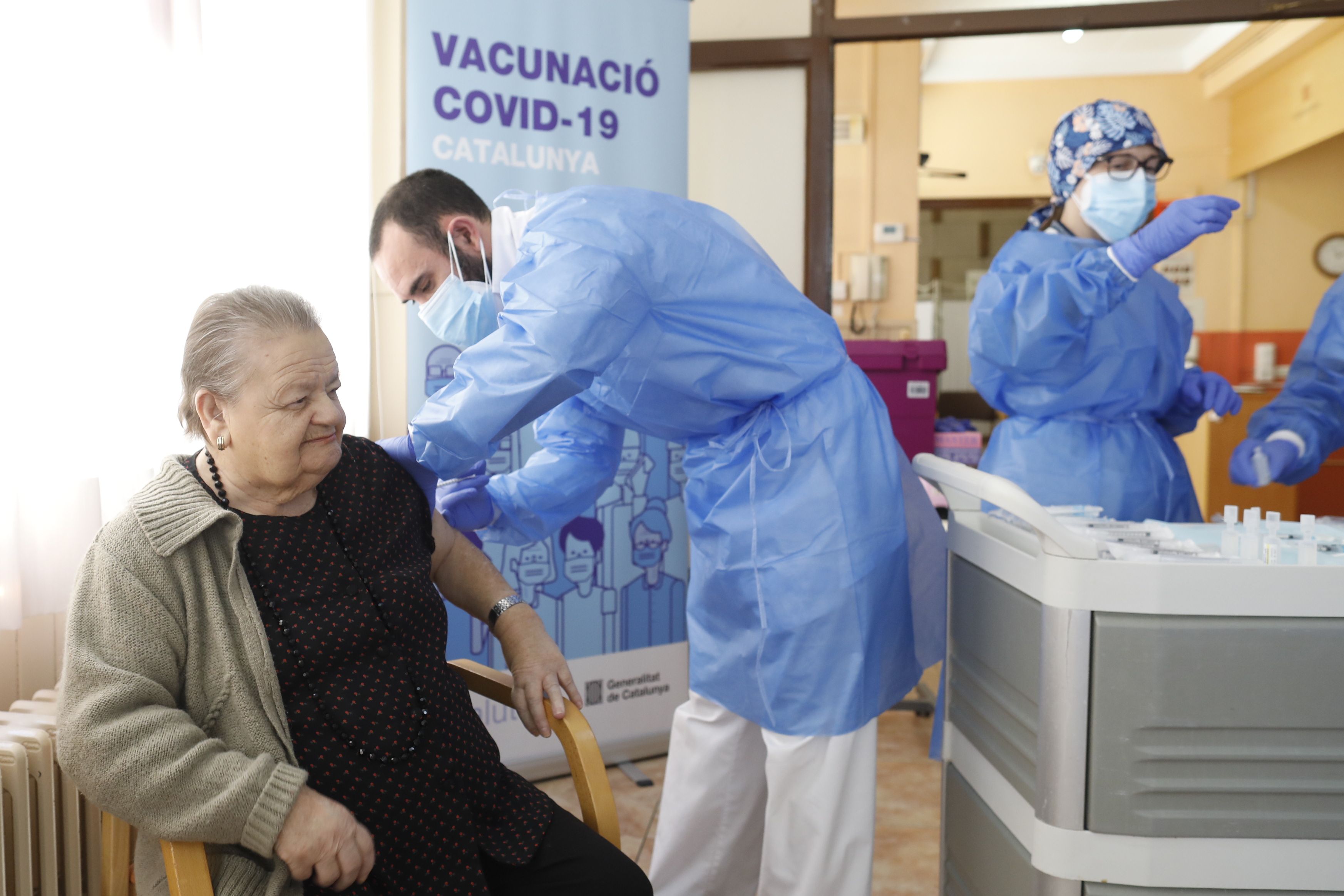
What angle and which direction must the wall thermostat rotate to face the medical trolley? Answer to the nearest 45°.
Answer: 0° — it already faces it

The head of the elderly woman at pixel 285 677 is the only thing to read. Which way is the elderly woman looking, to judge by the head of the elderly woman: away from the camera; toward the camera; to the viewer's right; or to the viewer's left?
to the viewer's right

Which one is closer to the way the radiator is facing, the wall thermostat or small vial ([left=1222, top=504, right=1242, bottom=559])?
the small vial

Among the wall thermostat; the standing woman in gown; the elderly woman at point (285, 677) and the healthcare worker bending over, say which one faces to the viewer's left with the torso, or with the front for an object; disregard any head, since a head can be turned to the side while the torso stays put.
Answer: the healthcare worker bending over

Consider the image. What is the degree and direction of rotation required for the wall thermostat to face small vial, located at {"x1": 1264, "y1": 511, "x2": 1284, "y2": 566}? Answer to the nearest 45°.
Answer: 0° — it already faces it

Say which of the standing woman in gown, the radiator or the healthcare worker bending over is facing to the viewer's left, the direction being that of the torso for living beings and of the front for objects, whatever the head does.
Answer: the healthcare worker bending over

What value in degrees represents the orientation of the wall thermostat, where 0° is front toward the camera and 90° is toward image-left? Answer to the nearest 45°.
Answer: approximately 0°

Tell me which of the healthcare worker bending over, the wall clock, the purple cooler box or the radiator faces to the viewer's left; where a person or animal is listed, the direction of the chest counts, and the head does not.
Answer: the healthcare worker bending over

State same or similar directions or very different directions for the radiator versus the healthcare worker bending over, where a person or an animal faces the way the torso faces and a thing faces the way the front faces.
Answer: very different directions

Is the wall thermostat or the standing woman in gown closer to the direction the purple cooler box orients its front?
the standing woman in gown

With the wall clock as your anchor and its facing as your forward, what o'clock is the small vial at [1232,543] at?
The small vial is roughly at 12 o'clock from the wall clock.
